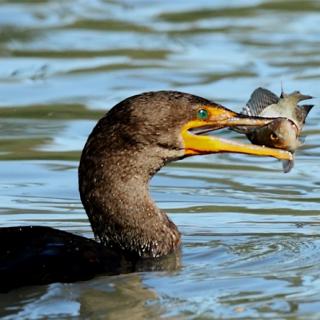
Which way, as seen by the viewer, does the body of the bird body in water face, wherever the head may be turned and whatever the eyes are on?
to the viewer's right
